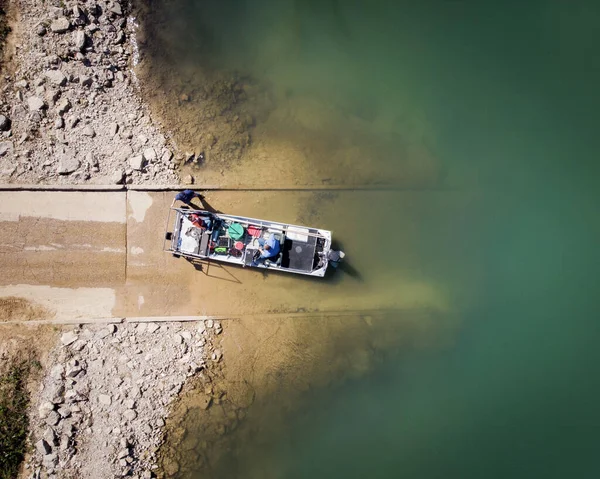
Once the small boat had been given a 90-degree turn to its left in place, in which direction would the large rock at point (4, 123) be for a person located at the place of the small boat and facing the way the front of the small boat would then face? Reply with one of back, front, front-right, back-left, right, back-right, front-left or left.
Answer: right

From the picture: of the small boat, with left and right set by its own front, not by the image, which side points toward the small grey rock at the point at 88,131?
front

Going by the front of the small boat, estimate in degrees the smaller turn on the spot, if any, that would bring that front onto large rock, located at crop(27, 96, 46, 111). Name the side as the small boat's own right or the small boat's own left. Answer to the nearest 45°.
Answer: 0° — it already faces it

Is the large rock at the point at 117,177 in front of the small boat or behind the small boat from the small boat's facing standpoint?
in front

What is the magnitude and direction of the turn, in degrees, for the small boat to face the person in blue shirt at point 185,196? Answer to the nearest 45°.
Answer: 0° — it already faces them

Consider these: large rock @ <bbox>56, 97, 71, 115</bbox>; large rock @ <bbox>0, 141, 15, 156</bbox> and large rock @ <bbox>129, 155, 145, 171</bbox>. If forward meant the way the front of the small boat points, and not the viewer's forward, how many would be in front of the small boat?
3

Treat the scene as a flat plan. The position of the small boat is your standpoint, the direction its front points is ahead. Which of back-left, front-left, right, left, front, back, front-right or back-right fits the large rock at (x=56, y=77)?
front

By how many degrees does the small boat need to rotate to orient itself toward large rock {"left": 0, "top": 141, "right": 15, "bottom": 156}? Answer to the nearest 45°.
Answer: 0° — it already faces it

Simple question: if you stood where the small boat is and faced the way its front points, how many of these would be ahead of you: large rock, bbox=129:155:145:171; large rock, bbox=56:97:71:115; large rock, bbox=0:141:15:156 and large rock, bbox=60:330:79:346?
4

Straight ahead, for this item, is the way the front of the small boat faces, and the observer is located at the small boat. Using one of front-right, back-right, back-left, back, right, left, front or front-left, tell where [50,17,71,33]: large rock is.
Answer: front

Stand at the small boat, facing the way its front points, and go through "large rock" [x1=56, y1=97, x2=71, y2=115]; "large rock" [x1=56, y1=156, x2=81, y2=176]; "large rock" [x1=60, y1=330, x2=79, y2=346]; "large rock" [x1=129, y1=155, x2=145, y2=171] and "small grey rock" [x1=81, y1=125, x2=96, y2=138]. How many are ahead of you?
5

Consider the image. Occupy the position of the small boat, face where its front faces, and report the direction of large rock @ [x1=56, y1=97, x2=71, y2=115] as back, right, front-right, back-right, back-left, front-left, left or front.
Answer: front

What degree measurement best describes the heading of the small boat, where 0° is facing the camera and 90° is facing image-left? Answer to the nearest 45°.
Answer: approximately 90°
